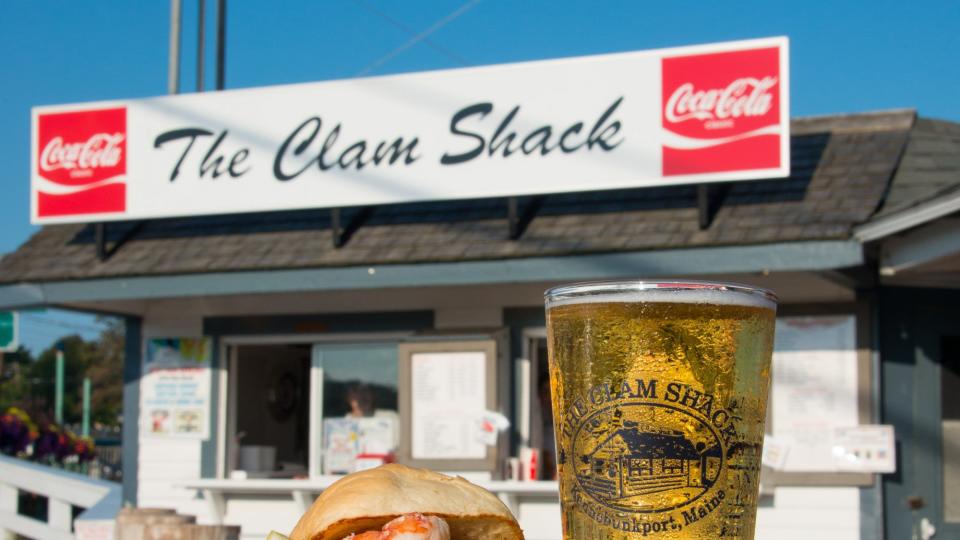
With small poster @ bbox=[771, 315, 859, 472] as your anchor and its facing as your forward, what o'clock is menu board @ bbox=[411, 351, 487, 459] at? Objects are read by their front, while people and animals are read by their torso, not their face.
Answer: The menu board is roughly at 3 o'clock from the small poster.

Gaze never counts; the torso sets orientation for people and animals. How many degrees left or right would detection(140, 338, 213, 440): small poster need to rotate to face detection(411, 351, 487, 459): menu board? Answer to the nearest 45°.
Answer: approximately 45° to its left

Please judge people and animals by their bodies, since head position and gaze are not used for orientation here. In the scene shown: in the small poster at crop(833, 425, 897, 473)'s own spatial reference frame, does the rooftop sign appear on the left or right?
on its right

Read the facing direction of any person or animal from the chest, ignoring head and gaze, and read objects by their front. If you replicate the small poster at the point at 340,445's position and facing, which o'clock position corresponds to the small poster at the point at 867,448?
the small poster at the point at 867,448 is roughly at 10 o'clock from the small poster at the point at 340,445.

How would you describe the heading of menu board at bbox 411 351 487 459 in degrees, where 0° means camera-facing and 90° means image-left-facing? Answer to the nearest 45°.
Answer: approximately 0°

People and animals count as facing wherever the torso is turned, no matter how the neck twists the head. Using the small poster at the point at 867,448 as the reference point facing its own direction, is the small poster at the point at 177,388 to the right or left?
on its right

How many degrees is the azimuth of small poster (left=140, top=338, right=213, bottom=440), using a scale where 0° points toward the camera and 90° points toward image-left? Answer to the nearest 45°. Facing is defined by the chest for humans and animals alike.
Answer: approximately 0°
